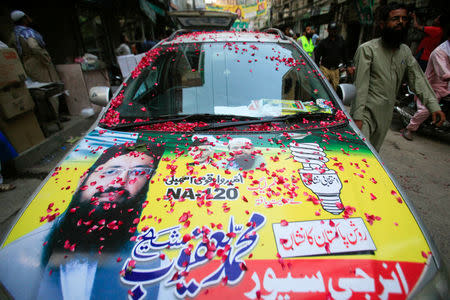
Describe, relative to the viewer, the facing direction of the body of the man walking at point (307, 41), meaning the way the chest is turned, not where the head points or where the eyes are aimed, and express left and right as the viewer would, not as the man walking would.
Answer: facing the viewer

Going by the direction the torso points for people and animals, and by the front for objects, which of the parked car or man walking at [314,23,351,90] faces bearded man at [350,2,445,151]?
the man walking

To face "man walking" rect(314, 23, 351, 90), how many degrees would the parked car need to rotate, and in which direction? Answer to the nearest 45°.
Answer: approximately 135° to its left

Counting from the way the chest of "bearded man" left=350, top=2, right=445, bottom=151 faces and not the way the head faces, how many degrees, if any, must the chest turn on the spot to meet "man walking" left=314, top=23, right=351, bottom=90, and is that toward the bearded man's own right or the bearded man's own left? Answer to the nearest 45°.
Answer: approximately 135° to the bearded man's own left

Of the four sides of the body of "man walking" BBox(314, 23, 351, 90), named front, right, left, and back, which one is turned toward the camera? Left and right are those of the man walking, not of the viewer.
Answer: front

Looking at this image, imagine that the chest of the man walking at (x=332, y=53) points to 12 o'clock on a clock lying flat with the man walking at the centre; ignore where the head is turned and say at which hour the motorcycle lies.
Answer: The motorcycle is roughly at 10 o'clock from the man walking.

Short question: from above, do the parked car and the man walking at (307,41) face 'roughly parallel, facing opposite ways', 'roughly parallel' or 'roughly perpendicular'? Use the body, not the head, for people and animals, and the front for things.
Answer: roughly parallel

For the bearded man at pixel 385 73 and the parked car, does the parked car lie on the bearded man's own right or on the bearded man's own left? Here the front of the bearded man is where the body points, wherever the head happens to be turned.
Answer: on the bearded man's own right

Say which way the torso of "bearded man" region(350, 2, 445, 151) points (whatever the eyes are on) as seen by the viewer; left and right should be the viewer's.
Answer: facing the viewer and to the right of the viewer

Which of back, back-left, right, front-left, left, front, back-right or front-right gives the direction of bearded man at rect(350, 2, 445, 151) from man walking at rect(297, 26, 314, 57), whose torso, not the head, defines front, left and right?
front

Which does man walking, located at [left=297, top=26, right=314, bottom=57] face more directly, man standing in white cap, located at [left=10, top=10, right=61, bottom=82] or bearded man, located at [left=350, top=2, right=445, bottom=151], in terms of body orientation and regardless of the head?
the bearded man

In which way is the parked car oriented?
toward the camera

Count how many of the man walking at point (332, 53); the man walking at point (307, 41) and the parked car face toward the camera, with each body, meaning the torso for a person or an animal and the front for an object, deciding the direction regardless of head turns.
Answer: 3

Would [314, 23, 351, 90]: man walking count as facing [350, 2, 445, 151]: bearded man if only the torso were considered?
yes
